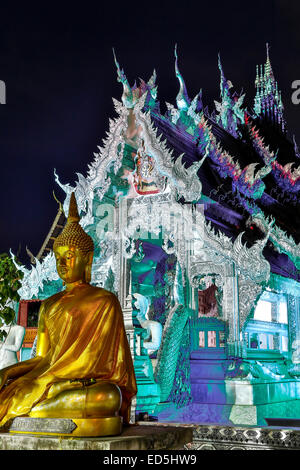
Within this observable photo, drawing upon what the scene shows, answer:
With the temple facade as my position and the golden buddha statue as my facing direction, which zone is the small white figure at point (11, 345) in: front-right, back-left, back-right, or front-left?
front-right

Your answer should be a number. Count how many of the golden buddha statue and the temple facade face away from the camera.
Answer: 0

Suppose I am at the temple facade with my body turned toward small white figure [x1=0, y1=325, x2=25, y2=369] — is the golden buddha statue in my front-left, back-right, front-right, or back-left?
front-left

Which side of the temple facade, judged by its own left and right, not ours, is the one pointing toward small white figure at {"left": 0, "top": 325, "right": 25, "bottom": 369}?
front

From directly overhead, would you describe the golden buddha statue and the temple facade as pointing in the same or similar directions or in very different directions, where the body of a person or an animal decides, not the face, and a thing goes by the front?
same or similar directions

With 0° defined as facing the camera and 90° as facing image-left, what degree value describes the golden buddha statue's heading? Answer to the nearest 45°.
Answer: approximately 45°

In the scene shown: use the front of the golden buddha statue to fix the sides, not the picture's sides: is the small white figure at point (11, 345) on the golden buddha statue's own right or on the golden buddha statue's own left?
on the golden buddha statue's own right

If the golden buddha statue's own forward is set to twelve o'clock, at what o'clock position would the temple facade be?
The temple facade is roughly at 5 o'clock from the golden buddha statue.
